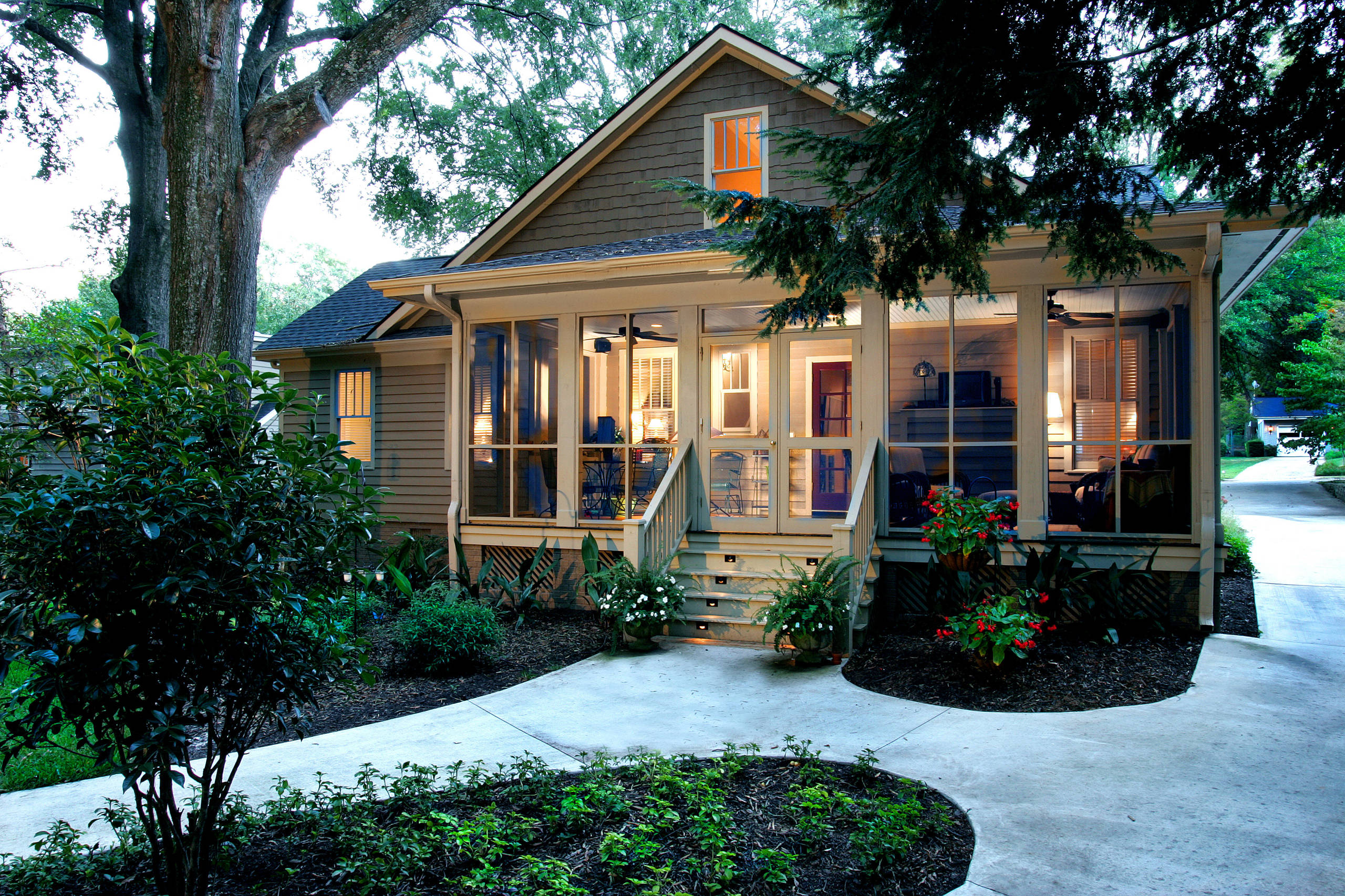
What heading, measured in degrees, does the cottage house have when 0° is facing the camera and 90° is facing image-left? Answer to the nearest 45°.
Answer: approximately 0°

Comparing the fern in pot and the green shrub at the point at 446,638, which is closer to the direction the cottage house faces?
the fern in pot

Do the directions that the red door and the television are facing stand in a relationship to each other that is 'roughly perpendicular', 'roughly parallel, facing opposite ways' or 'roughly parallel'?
roughly parallel

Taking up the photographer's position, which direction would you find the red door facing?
facing the viewer

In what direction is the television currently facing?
toward the camera

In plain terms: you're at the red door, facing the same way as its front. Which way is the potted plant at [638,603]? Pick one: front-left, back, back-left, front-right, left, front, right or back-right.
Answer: front-right

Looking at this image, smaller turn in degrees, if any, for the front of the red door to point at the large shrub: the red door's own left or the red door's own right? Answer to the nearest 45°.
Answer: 0° — it already faces it

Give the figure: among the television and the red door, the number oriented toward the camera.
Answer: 2

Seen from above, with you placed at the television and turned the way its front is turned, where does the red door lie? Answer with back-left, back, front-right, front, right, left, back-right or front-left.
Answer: right

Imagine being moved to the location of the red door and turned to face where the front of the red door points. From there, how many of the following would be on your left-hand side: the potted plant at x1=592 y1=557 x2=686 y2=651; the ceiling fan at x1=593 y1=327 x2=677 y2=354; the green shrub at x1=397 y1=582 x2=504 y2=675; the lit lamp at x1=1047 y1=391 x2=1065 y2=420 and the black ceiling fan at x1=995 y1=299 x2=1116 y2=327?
2

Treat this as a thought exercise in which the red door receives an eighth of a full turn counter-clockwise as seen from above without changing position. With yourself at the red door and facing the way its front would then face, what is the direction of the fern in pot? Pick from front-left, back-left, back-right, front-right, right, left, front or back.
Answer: front-right

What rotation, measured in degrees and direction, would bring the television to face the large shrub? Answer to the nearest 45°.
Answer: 0° — it already faces it

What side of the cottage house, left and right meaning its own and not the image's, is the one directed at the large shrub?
front

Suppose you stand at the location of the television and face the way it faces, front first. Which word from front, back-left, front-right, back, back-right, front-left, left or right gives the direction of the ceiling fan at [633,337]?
right

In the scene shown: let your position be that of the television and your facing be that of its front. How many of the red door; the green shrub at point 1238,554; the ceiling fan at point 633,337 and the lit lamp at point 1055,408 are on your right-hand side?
2

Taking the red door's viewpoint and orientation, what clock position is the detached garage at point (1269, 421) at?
The detached garage is roughly at 7 o'clock from the red door.
